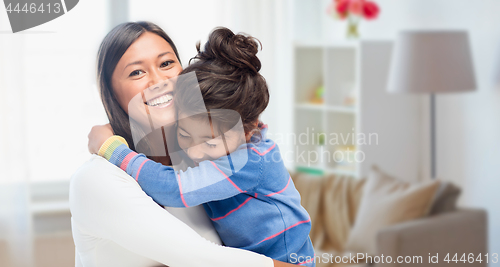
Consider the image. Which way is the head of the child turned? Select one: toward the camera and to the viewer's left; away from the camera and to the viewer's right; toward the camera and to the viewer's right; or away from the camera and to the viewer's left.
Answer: toward the camera and to the viewer's left

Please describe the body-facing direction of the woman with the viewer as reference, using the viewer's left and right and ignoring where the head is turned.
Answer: facing the viewer and to the right of the viewer

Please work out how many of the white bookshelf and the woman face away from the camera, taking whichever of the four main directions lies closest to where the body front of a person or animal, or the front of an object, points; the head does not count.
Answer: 0

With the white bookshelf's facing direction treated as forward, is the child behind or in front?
in front

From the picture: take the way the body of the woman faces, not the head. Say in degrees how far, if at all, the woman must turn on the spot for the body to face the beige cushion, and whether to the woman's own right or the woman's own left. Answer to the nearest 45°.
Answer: approximately 90° to the woman's own left

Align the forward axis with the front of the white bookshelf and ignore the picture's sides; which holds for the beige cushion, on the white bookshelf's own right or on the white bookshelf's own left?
on the white bookshelf's own left

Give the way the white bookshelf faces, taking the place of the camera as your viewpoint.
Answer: facing the viewer and to the left of the viewer

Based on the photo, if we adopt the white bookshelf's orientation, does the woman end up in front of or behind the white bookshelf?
in front
